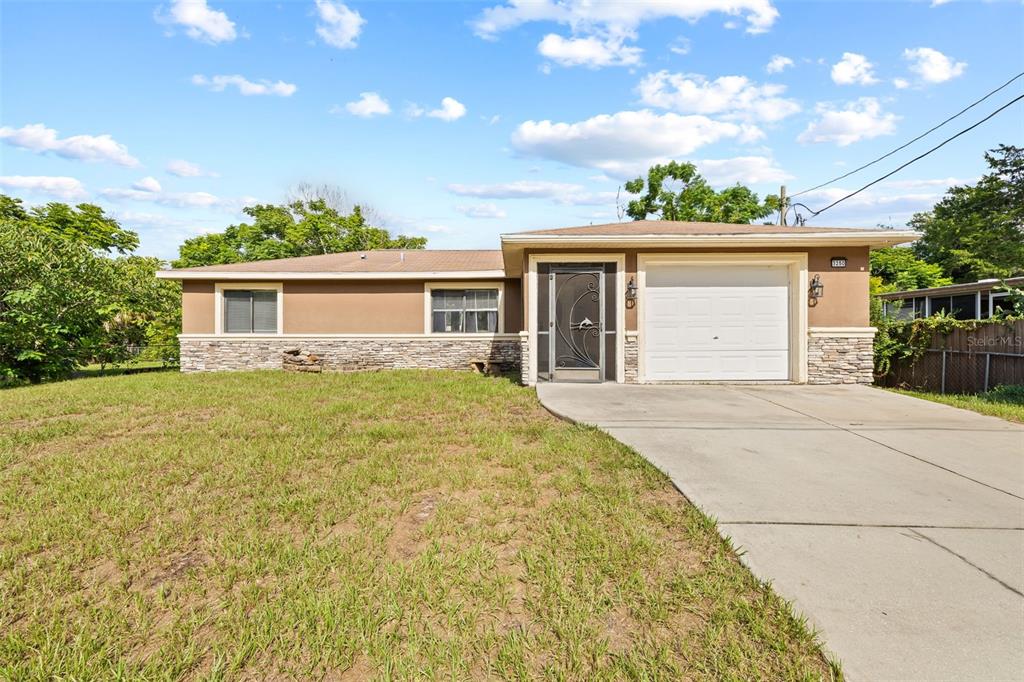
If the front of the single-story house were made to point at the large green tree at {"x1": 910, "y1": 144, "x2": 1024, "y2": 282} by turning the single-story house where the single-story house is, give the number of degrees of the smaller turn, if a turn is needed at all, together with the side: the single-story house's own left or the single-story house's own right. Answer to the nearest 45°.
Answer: approximately 135° to the single-story house's own left

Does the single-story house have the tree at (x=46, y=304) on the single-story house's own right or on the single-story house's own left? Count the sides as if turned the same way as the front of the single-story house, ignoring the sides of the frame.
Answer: on the single-story house's own right

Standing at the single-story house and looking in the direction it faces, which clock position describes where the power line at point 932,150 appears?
The power line is roughly at 8 o'clock from the single-story house.

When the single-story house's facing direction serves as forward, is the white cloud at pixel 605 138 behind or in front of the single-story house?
behind

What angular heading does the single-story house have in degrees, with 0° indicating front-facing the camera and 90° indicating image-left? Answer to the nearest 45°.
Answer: approximately 0°

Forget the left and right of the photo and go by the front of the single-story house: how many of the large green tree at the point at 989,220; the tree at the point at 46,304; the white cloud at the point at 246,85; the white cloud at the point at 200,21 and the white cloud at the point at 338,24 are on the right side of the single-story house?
4

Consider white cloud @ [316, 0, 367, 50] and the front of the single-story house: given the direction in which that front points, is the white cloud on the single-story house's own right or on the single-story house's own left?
on the single-story house's own right

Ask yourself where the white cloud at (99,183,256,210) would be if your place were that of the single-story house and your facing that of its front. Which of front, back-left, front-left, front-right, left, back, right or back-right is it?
back-right

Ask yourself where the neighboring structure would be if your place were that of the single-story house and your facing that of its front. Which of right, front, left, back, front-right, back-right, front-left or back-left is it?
back-left

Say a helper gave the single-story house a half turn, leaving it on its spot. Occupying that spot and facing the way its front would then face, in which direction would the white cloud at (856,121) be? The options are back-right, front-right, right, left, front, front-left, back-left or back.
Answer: front-right

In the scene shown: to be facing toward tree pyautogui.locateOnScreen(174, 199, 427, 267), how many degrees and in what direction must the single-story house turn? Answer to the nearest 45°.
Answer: approximately 135° to its right
